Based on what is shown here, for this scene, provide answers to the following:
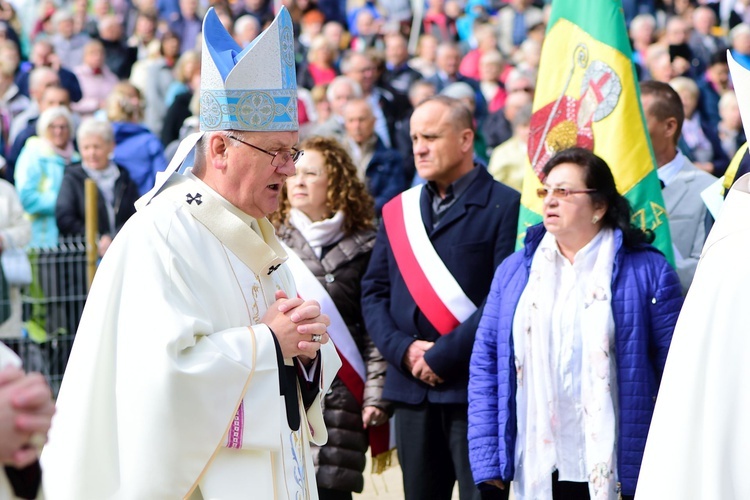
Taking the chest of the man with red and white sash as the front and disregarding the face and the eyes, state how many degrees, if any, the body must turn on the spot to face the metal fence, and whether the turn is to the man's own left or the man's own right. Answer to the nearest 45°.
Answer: approximately 90° to the man's own right

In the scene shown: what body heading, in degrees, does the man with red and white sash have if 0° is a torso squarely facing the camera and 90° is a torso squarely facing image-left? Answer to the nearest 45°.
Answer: approximately 45°

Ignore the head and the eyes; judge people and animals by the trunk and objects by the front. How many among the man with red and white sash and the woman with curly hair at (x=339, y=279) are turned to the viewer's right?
0

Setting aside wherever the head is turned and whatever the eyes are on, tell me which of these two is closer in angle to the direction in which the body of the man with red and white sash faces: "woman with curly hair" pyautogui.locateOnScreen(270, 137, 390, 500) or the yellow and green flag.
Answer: the woman with curly hair

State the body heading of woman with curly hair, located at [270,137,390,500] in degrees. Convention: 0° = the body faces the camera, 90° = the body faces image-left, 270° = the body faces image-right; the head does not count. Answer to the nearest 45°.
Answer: approximately 45°

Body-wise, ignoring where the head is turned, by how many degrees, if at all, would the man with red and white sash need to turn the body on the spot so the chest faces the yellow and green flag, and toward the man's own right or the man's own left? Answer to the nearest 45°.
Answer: approximately 135° to the man's own left

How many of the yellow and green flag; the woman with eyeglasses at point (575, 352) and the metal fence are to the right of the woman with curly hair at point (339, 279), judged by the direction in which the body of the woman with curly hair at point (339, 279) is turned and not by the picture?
1

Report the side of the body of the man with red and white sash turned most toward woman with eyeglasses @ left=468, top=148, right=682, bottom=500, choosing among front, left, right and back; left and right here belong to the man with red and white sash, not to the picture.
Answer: left

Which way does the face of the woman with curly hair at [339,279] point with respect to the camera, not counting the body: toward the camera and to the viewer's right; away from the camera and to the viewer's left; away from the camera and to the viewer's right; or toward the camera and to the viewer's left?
toward the camera and to the viewer's left

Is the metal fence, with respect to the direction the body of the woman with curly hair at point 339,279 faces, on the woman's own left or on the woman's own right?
on the woman's own right

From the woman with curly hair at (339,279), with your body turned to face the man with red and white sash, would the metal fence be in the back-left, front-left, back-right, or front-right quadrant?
back-left

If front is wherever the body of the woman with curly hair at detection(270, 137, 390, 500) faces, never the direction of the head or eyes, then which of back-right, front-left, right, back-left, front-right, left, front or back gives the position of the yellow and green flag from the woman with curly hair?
back-left

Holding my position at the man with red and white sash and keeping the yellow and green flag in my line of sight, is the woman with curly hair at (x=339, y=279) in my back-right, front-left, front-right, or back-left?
back-left

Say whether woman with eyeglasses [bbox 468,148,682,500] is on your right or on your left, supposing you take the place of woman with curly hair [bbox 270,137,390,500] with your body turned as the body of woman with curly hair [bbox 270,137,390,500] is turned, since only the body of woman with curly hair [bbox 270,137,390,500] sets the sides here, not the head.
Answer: on your left
